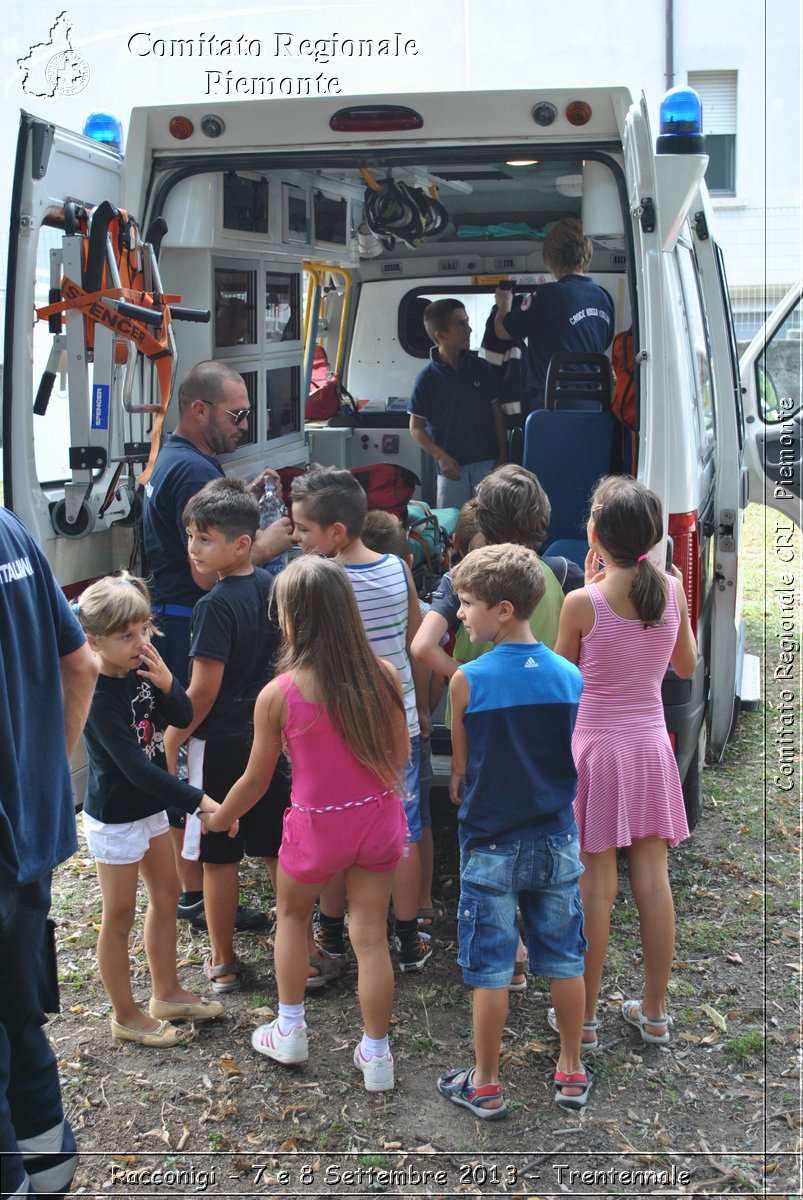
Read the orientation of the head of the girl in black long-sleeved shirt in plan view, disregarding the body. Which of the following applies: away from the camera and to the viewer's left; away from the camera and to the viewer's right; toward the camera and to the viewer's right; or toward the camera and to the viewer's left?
toward the camera and to the viewer's right

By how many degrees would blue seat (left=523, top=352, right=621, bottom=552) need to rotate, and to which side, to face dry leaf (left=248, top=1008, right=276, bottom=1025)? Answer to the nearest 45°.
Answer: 0° — it already faces it

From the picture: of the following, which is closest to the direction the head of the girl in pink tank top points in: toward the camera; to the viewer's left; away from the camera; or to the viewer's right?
away from the camera

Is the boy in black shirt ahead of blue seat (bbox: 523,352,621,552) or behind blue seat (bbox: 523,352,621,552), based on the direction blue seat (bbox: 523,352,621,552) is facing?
ahead

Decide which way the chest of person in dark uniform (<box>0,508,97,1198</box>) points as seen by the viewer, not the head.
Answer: away from the camera

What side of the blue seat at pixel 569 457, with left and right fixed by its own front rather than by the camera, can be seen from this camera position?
front

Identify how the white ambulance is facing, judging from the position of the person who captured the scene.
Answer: facing away from the viewer

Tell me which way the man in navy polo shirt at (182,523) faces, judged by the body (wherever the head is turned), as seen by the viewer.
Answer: to the viewer's right

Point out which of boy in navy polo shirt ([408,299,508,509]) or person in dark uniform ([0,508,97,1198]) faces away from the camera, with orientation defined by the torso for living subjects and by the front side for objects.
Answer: the person in dark uniform

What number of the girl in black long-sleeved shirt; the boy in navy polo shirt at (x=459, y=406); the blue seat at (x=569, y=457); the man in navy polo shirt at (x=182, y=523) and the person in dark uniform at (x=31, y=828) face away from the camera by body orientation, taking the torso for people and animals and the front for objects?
1

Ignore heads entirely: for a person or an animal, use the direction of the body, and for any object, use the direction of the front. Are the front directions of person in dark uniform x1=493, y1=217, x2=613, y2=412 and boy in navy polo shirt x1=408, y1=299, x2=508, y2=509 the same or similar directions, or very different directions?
very different directions

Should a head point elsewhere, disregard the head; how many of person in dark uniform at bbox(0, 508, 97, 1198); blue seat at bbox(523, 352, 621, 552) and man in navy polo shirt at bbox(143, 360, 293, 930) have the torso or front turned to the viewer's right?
1
